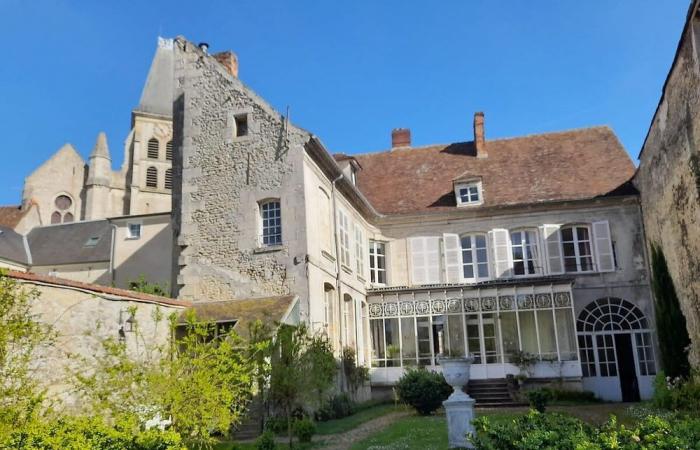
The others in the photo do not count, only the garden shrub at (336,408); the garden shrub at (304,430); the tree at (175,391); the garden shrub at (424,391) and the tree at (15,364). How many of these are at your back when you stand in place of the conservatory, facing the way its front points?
0

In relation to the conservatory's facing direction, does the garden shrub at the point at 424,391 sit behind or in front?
in front

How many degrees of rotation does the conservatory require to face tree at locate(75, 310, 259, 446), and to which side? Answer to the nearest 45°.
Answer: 0° — it already faces it

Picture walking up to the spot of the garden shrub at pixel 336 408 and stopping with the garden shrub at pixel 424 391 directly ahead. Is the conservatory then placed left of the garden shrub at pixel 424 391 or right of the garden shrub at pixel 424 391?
left

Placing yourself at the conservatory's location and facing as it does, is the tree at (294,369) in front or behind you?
in front

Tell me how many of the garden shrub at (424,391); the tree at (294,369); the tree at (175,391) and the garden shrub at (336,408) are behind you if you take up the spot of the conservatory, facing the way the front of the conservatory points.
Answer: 0

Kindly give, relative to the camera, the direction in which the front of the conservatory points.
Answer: facing the viewer

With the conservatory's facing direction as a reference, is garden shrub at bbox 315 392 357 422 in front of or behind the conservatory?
in front

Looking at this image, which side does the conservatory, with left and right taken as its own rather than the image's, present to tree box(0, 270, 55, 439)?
front

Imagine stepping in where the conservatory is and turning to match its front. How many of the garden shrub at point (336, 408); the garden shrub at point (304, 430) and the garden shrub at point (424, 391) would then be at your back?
0

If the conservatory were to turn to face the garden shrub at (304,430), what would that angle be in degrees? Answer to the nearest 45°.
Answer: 0° — it already faces it
